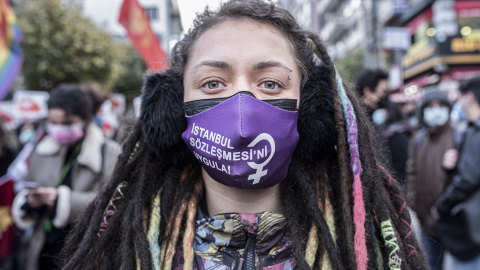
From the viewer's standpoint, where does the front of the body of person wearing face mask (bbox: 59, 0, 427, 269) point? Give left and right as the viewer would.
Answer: facing the viewer

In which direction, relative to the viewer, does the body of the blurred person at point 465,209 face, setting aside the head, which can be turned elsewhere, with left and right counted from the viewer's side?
facing to the left of the viewer

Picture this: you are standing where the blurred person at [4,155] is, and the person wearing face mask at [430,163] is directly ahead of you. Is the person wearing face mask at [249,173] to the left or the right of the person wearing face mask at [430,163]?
right

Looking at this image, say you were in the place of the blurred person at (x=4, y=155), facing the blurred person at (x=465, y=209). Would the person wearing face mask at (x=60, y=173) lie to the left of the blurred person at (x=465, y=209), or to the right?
right

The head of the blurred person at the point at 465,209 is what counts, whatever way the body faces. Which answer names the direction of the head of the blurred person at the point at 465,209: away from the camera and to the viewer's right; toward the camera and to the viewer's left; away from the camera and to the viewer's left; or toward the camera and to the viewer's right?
toward the camera and to the viewer's left

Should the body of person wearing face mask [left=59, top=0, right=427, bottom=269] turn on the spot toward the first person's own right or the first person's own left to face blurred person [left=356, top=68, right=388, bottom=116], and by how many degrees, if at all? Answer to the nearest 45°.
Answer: approximately 135° to the first person's own left

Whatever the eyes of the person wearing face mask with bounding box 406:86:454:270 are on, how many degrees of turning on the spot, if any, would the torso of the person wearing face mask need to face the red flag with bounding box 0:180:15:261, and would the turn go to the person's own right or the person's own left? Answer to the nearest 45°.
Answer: approximately 45° to the person's own right

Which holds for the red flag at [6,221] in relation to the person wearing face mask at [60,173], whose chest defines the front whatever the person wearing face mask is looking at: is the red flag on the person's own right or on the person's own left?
on the person's own right

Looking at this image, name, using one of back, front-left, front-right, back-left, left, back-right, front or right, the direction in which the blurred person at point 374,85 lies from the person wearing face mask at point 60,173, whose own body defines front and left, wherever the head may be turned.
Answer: back-left

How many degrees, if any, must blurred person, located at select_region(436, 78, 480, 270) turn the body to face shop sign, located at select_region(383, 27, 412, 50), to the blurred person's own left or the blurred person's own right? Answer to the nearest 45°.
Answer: approximately 90° to the blurred person's own right
